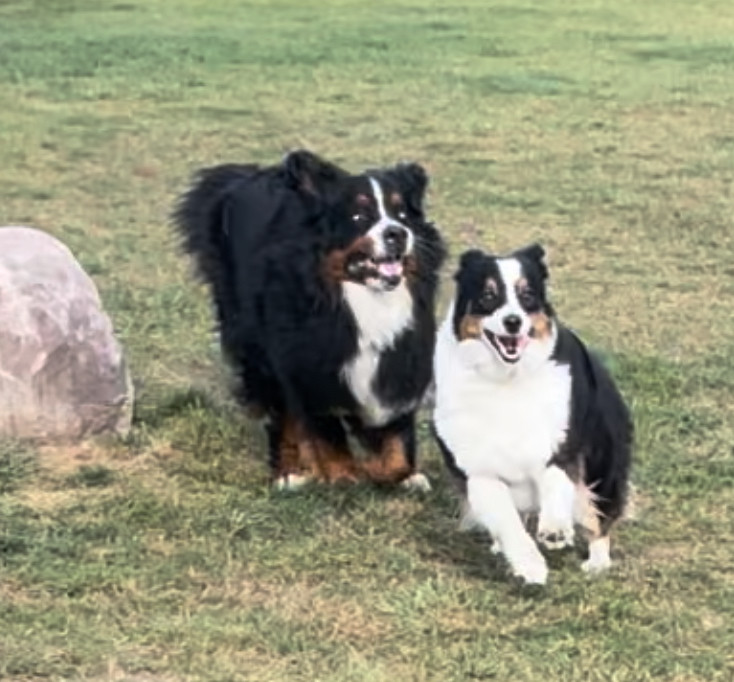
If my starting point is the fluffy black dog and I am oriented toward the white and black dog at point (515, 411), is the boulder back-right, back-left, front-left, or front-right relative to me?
back-right

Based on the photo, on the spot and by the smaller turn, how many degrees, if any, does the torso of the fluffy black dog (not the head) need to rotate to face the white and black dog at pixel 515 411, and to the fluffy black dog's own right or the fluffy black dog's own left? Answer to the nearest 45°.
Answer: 0° — it already faces it

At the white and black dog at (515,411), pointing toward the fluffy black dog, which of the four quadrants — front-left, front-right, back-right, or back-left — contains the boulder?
front-left

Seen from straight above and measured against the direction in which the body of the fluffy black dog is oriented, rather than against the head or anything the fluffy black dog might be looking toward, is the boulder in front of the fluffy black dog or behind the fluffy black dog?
behind

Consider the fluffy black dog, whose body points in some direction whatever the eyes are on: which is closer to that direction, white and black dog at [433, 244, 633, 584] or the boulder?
the white and black dog
